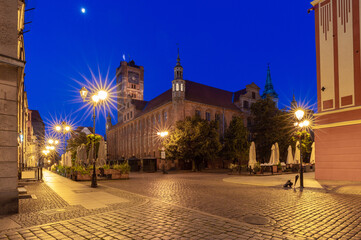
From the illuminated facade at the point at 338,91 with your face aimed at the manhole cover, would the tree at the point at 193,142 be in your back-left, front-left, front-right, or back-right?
back-right

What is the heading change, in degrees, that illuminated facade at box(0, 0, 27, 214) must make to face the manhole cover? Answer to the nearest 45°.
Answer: approximately 45° to its right

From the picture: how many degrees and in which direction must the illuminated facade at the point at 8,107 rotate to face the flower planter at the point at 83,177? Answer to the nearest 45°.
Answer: approximately 90° to its left

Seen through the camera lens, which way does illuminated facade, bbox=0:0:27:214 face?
facing to the right of the viewer

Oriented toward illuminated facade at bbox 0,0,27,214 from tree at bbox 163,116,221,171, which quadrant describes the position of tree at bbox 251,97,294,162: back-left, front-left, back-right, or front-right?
back-left

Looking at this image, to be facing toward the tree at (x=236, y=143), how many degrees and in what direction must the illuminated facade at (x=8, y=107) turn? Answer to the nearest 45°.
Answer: approximately 45° to its left
